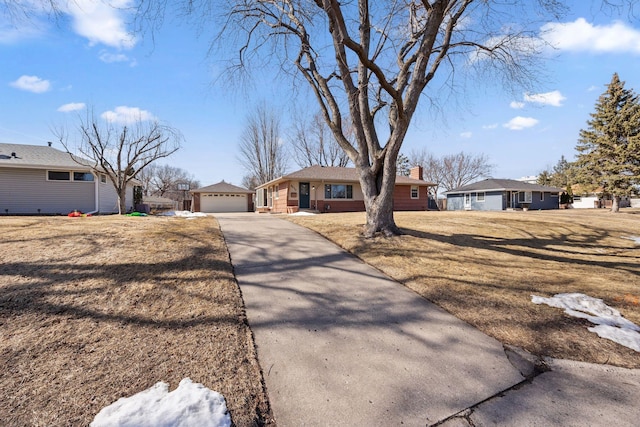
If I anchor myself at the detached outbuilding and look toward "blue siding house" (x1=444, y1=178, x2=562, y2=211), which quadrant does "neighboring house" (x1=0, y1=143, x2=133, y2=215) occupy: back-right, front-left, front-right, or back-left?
back-right

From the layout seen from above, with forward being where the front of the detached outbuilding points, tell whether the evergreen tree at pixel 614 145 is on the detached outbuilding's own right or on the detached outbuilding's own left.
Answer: on the detached outbuilding's own left

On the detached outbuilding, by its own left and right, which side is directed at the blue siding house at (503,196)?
left

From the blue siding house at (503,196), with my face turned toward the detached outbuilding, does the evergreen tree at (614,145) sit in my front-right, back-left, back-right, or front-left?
back-left

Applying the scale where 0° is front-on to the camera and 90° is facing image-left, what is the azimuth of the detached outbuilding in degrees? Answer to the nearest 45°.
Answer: approximately 0°

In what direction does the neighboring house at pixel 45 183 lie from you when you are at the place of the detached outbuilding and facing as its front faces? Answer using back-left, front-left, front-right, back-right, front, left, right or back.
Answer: front-right
